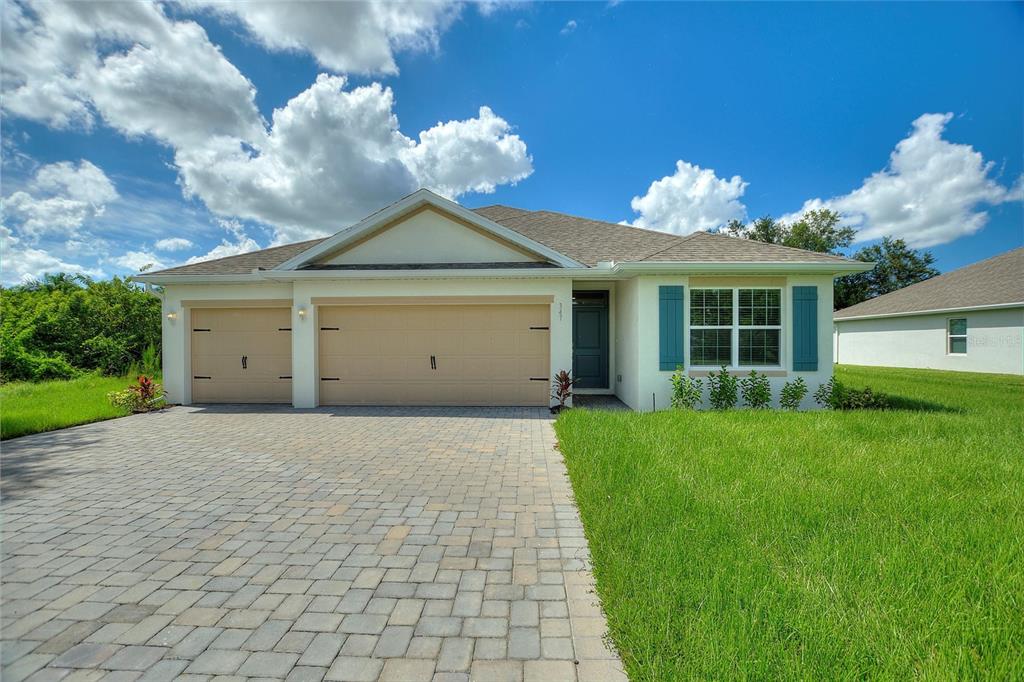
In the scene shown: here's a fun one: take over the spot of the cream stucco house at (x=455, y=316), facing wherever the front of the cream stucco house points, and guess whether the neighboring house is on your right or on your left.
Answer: on your left

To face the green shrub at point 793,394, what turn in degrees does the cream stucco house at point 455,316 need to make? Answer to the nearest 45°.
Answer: approximately 90° to its left

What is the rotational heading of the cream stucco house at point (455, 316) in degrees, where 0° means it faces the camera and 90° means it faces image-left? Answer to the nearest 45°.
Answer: approximately 0°

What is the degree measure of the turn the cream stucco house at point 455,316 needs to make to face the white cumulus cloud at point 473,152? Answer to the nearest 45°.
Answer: approximately 180°

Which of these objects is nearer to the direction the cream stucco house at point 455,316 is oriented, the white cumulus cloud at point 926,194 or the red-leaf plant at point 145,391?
the red-leaf plant

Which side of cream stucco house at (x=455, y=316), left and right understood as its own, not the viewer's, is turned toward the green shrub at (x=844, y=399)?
left

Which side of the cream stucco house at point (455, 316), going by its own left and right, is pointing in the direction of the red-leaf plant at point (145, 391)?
right
